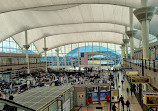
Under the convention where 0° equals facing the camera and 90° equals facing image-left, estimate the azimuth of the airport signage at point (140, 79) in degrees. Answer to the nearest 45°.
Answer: approximately 0°

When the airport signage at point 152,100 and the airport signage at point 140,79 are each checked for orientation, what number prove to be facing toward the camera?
2

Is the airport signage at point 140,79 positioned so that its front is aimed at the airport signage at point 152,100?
yes

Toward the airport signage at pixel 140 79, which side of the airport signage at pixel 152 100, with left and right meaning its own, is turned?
back

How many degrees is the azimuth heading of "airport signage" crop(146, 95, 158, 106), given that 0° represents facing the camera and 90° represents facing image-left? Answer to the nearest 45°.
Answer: approximately 0°
